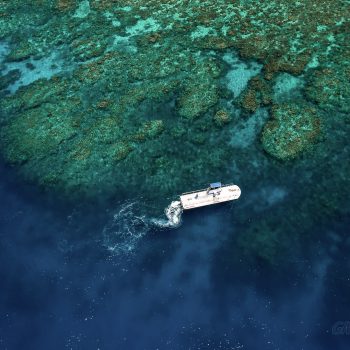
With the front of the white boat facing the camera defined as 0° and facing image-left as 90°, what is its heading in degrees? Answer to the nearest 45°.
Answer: approximately 270°

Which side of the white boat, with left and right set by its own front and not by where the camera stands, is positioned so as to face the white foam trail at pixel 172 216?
back

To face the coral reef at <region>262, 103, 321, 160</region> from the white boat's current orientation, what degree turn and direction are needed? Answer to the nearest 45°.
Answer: approximately 45° to its left

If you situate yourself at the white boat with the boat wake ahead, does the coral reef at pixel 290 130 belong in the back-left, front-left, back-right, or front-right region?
back-right

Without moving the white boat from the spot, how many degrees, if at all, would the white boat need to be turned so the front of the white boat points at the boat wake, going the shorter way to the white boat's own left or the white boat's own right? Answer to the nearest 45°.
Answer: approximately 180°

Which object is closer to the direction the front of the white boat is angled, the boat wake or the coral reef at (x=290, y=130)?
the coral reef
